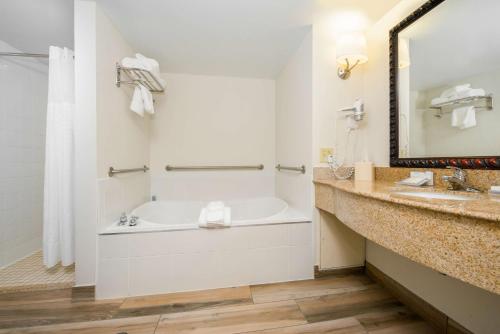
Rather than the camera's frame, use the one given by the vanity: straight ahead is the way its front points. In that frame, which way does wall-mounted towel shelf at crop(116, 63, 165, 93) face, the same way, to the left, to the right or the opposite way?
the opposite way

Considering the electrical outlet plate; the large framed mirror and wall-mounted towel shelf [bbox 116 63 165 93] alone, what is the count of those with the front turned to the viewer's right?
1

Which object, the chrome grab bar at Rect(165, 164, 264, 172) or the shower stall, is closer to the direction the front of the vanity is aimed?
the shower stall

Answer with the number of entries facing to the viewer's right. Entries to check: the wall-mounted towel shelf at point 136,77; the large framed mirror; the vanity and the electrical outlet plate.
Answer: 1

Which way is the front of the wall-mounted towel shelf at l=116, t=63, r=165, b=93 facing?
to the viewer's right

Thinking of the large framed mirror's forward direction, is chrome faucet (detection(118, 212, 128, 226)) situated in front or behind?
in front

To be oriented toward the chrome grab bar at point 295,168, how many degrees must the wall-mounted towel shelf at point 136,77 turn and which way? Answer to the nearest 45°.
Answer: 0° — it already faces it

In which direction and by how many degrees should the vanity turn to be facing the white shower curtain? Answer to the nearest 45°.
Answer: approximately 45° to its right

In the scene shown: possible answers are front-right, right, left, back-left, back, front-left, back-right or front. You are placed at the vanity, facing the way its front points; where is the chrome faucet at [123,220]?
front-right

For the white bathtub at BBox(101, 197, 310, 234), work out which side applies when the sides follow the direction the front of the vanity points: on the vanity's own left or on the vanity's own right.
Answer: on the vanity's own right

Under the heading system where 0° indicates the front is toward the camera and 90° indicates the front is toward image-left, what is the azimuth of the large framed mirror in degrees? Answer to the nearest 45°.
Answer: approximately 45°

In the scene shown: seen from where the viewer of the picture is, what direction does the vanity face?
facing the viewer and to the left of the viewer

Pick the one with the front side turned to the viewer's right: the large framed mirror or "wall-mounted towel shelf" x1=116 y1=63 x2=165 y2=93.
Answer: the wall-mounted towel shelf

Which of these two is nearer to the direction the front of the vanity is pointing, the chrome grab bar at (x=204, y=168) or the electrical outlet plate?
the chrome grab bar
